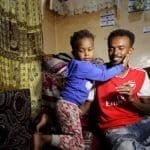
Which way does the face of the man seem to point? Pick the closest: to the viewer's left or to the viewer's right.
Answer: to the viewer's left

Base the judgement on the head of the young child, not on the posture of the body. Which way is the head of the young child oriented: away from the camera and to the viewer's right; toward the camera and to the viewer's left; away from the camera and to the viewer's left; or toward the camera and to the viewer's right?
toward the camera and to the viewer's right

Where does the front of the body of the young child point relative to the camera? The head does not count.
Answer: to the viewer's right
